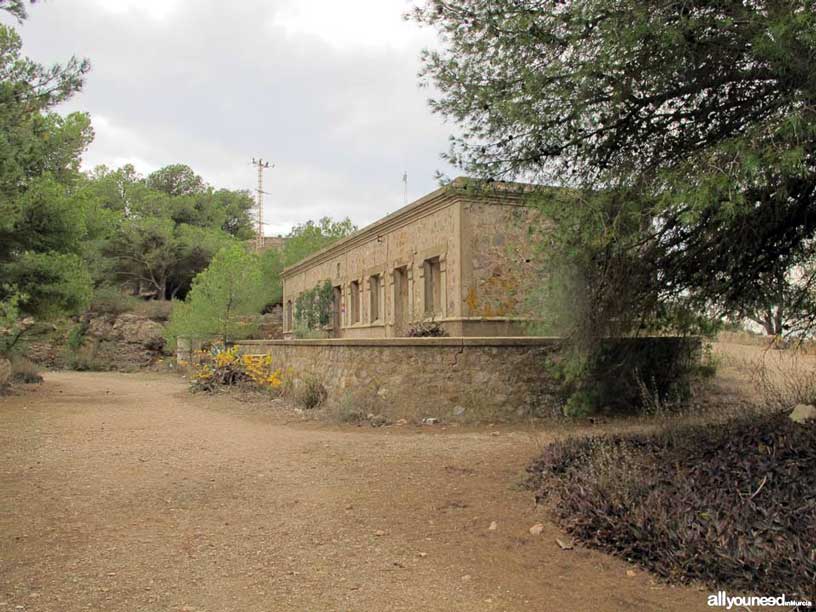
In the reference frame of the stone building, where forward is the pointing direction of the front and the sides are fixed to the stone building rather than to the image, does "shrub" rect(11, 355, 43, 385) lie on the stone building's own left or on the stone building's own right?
on the stone building's own right

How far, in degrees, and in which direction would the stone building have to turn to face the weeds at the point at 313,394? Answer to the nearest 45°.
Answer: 0° — it already faces it

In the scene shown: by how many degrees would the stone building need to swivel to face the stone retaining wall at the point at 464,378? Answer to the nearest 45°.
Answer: approximately 45° to its left

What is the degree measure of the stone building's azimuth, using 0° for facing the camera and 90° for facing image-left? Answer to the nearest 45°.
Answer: approximately 45°

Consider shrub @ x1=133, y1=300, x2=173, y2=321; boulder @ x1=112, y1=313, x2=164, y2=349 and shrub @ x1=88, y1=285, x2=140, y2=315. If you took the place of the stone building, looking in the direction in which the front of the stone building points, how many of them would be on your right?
3
